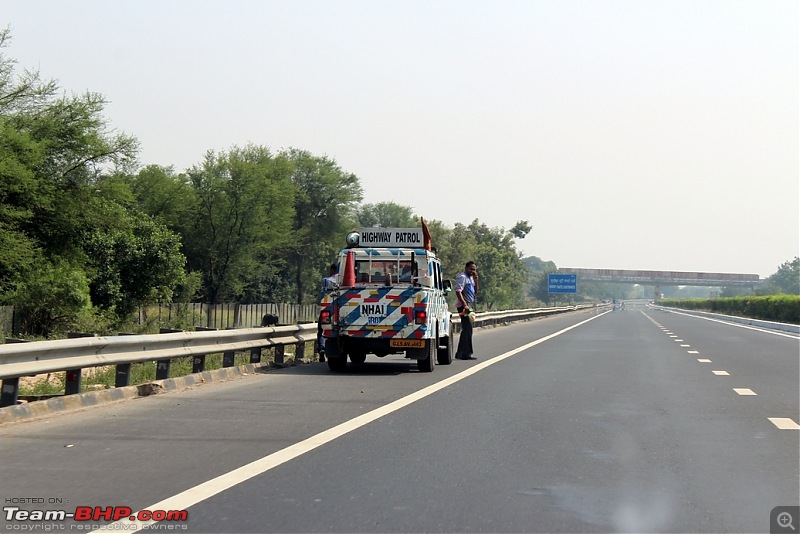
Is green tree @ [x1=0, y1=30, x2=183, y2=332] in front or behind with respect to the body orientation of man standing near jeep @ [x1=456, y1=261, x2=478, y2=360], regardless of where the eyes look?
behind

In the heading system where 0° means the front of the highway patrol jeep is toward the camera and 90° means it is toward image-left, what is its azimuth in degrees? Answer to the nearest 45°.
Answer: approximately 180°

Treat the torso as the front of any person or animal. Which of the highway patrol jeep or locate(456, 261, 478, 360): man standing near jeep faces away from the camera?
the highway patrol jeep

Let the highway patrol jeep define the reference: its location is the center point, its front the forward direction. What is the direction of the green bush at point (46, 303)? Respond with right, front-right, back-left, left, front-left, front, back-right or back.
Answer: front-left

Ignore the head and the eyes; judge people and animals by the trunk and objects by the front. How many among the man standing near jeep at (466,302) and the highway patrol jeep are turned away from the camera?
1

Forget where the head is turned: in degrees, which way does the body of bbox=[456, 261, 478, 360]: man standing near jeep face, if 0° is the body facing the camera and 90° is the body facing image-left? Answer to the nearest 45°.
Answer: approximately 315°

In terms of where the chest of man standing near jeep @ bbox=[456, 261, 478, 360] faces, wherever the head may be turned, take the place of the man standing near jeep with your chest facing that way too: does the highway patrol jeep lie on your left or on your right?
on your right
